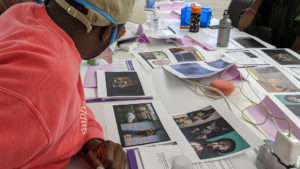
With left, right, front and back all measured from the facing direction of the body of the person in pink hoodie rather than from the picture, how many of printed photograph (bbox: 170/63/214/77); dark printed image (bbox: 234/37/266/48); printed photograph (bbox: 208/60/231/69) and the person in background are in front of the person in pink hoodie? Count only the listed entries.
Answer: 4

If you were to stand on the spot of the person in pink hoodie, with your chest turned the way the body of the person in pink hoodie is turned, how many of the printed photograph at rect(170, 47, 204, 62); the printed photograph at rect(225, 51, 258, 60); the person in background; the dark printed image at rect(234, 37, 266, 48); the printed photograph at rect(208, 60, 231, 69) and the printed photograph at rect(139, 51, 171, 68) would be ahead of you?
6

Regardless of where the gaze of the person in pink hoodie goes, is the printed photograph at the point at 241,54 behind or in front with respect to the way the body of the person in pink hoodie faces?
in front

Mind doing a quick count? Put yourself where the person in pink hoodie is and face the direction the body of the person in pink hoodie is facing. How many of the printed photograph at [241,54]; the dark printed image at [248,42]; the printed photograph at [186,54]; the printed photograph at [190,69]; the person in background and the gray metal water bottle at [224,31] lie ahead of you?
6

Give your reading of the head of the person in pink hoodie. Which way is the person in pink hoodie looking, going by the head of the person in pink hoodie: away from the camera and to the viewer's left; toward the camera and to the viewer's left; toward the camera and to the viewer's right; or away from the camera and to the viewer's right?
away from the camera and to the viewer's right

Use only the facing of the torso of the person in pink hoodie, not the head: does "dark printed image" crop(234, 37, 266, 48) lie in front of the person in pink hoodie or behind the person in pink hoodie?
in front

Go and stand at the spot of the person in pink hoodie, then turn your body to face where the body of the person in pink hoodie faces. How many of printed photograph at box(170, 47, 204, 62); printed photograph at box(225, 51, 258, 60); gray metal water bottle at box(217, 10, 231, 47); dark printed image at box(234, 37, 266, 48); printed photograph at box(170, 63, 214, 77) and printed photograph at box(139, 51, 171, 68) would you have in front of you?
6

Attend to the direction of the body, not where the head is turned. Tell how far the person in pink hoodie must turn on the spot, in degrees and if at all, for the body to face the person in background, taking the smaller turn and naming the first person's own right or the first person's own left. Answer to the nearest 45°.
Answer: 0° — they already face them

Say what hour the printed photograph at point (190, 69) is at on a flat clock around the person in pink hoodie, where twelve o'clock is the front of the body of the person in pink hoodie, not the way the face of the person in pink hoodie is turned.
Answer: The printed photograph is roughly at 12 o'clock from the person in pink hoodie.

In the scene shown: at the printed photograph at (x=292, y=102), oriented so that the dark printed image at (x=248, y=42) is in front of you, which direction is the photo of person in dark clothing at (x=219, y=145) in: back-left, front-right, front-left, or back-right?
back-left

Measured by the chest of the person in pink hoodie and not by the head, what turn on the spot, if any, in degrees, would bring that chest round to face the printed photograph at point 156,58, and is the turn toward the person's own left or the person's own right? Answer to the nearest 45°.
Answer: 0° — they already face it

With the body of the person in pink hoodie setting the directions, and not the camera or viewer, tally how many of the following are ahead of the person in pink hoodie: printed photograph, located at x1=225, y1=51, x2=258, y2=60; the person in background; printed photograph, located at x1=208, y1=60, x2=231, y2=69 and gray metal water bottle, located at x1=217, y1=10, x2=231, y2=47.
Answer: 4

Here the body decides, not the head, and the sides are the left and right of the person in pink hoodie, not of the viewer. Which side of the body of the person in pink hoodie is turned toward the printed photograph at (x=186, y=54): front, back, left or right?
front

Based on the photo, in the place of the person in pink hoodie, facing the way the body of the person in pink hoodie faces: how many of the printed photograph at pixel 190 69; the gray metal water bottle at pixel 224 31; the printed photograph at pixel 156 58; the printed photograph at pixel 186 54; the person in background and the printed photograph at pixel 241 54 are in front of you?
6

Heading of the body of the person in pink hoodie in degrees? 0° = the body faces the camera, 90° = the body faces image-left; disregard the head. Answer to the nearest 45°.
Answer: approximately 225°
